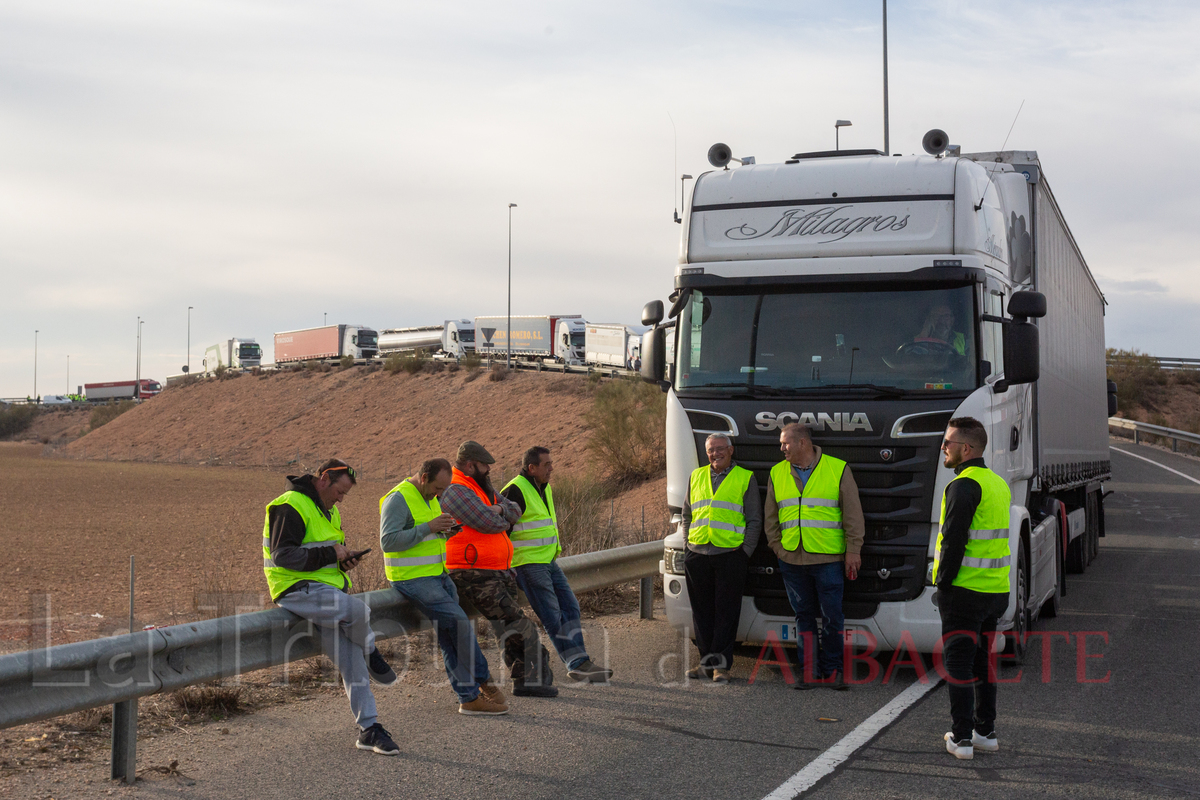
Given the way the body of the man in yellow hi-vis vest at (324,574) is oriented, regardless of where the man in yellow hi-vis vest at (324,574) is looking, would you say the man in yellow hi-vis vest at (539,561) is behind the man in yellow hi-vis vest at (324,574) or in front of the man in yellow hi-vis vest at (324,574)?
in front

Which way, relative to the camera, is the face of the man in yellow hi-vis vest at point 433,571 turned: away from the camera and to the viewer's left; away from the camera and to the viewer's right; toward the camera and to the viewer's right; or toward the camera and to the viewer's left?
toward the camera and to the viewer's right

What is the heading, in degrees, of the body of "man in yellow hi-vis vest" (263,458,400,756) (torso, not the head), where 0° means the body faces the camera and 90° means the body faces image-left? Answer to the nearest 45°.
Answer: approximately 270°

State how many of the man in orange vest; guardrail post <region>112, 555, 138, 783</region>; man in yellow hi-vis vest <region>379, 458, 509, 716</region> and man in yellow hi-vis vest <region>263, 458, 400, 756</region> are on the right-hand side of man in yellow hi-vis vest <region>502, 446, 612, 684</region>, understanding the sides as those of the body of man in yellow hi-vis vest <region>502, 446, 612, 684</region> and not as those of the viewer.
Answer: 4

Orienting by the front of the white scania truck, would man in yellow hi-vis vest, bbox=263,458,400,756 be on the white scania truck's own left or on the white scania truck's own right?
on the white scania truck's own right

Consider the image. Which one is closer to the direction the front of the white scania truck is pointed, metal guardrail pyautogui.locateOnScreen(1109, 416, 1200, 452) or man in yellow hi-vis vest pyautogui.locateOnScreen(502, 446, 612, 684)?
the man in yellow hi-vis vest

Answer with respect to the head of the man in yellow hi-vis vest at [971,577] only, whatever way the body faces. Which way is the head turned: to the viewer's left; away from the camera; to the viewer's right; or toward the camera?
to the viewer's left

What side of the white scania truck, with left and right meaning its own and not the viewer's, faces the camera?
front

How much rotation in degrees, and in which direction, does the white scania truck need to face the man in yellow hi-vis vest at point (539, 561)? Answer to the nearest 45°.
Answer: approximately 90° to its right
